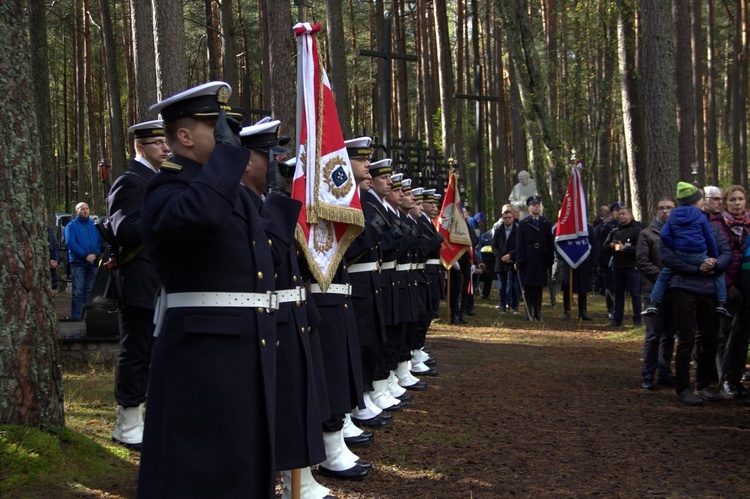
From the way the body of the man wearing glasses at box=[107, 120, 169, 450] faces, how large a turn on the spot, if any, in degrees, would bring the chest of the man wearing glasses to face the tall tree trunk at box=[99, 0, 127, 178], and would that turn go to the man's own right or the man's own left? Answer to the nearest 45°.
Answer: approximately 90° to the man's own left

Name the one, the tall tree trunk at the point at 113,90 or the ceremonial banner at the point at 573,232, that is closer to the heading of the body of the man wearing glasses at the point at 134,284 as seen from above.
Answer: the ceremonial banner

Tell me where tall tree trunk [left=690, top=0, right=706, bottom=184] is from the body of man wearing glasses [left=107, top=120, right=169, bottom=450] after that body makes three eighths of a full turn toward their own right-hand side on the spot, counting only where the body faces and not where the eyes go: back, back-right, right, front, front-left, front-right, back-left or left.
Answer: back

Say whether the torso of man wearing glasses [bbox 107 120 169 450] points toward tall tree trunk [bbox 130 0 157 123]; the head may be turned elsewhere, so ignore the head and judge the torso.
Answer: no

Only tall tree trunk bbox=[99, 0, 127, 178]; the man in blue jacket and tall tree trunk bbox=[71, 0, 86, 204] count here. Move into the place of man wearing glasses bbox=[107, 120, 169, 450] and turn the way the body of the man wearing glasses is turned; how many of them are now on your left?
3

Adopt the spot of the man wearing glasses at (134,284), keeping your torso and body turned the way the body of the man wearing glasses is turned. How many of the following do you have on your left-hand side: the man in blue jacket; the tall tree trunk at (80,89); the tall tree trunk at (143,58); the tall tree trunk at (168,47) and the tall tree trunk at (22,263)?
4

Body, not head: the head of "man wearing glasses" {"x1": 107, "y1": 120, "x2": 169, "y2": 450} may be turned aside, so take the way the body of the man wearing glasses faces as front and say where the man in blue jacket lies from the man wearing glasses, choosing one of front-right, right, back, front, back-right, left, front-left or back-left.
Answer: left

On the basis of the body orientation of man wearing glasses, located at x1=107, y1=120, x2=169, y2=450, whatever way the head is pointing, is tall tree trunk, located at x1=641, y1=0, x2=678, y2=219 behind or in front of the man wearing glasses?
in front

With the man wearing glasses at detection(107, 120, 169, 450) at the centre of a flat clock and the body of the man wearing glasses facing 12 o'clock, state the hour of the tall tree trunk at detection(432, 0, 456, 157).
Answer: The tall tree trunk is roughly at 10 o'clock from the man wearing glasses.

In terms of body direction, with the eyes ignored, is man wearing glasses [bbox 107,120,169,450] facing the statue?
no

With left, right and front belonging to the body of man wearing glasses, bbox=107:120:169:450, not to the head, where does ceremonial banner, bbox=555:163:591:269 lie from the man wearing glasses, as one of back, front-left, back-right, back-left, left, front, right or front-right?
front-left

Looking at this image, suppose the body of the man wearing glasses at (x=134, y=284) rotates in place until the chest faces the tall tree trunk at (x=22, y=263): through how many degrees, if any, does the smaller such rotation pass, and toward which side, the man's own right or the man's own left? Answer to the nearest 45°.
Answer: approximately 135° to the man's own right

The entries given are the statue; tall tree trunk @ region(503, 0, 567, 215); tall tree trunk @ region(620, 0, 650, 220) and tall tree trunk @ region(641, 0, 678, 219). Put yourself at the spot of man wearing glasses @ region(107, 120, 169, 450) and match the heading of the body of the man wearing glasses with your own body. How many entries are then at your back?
0

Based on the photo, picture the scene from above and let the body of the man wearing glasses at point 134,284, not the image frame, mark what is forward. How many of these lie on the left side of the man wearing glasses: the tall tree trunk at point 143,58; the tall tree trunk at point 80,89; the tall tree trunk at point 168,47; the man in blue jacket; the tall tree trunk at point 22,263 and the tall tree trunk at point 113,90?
5

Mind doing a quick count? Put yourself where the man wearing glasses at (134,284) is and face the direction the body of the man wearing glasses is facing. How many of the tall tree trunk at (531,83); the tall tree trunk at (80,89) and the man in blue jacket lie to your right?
0

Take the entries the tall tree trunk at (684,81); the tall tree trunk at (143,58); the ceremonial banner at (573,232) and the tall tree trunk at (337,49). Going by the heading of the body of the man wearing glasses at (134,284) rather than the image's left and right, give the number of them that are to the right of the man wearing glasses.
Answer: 0

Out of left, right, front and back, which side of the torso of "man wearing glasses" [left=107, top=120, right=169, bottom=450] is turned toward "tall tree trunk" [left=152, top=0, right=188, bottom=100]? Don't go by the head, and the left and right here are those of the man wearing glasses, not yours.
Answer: left

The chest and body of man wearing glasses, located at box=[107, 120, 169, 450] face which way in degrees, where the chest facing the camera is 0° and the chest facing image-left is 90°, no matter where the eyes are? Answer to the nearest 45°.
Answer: approximately 270°
